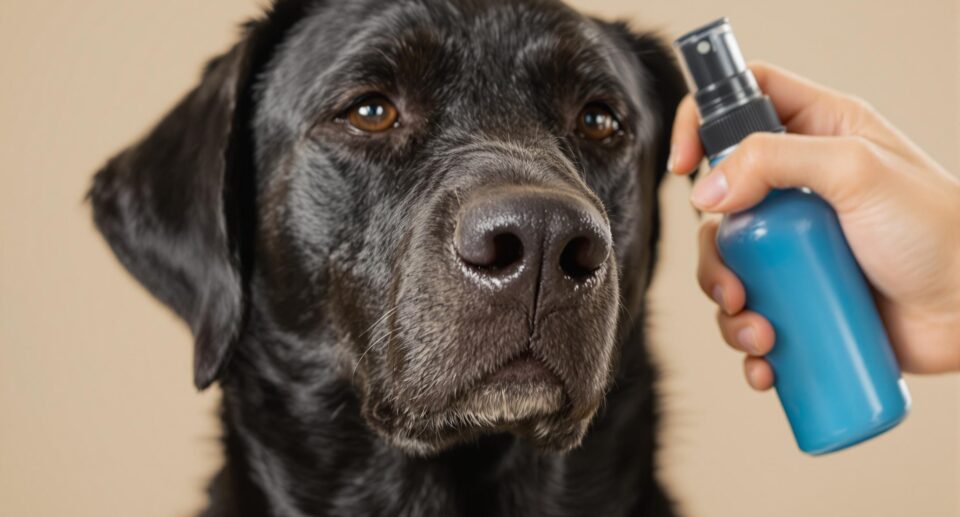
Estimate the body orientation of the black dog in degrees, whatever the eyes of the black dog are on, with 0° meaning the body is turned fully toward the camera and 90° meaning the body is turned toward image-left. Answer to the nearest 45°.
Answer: approximately 315°
